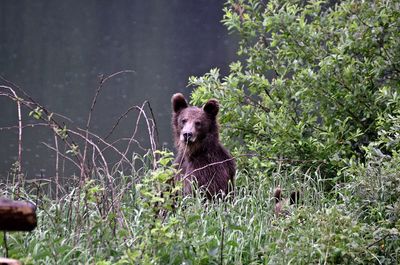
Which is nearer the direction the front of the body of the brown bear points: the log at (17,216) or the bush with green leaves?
the log

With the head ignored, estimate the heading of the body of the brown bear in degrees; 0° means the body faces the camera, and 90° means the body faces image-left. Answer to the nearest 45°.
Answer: approximately 45°
